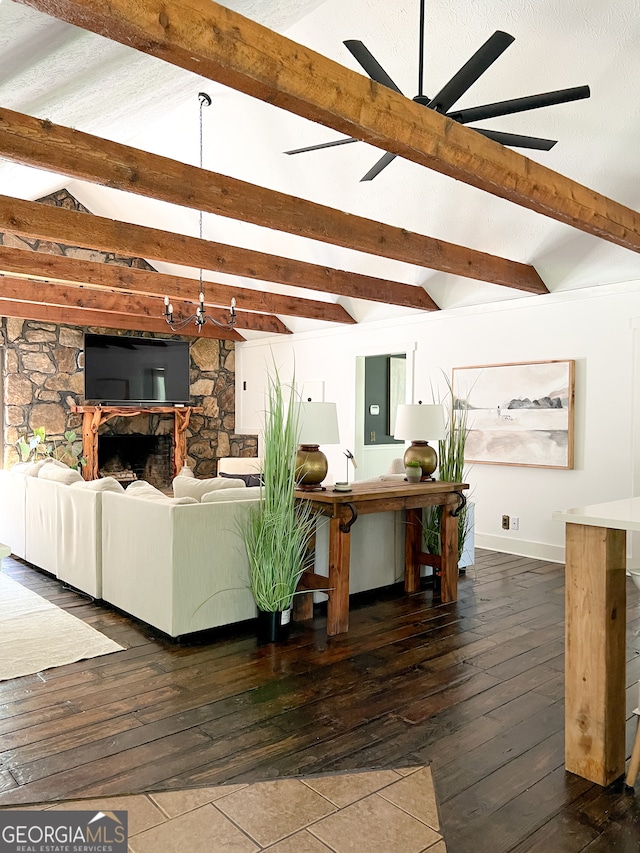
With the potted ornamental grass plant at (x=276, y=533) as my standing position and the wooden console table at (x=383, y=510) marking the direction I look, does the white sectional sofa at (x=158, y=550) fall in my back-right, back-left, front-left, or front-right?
back-left

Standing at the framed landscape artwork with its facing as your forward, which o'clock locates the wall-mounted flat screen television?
The wall-mounted flat screen television is roughly at 2 o'clock from the framed landscape artwork.

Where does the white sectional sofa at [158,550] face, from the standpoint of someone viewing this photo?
facing away from the viewer and to the right of the viewer

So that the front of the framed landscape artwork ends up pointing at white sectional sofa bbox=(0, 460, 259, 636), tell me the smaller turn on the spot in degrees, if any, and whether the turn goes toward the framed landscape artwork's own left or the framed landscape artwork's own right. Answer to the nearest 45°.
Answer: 0° — it already faces it
